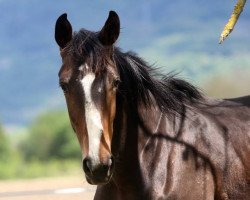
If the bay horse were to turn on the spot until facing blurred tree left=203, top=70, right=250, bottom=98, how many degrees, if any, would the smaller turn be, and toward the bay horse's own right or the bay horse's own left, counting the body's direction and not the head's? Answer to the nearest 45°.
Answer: approximately 135° to the bay horse's own right

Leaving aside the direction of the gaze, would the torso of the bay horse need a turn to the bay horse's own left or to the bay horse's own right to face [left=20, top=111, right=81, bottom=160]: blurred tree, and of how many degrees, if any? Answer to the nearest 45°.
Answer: approximately 135° to the bay horse's own right

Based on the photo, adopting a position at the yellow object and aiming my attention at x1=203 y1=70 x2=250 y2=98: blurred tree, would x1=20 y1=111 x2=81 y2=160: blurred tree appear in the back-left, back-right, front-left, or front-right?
front-left

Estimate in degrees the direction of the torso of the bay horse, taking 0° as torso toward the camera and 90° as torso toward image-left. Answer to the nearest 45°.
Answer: approximately 45°

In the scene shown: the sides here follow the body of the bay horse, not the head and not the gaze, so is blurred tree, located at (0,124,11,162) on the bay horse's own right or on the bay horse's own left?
on the bay horse's own right
